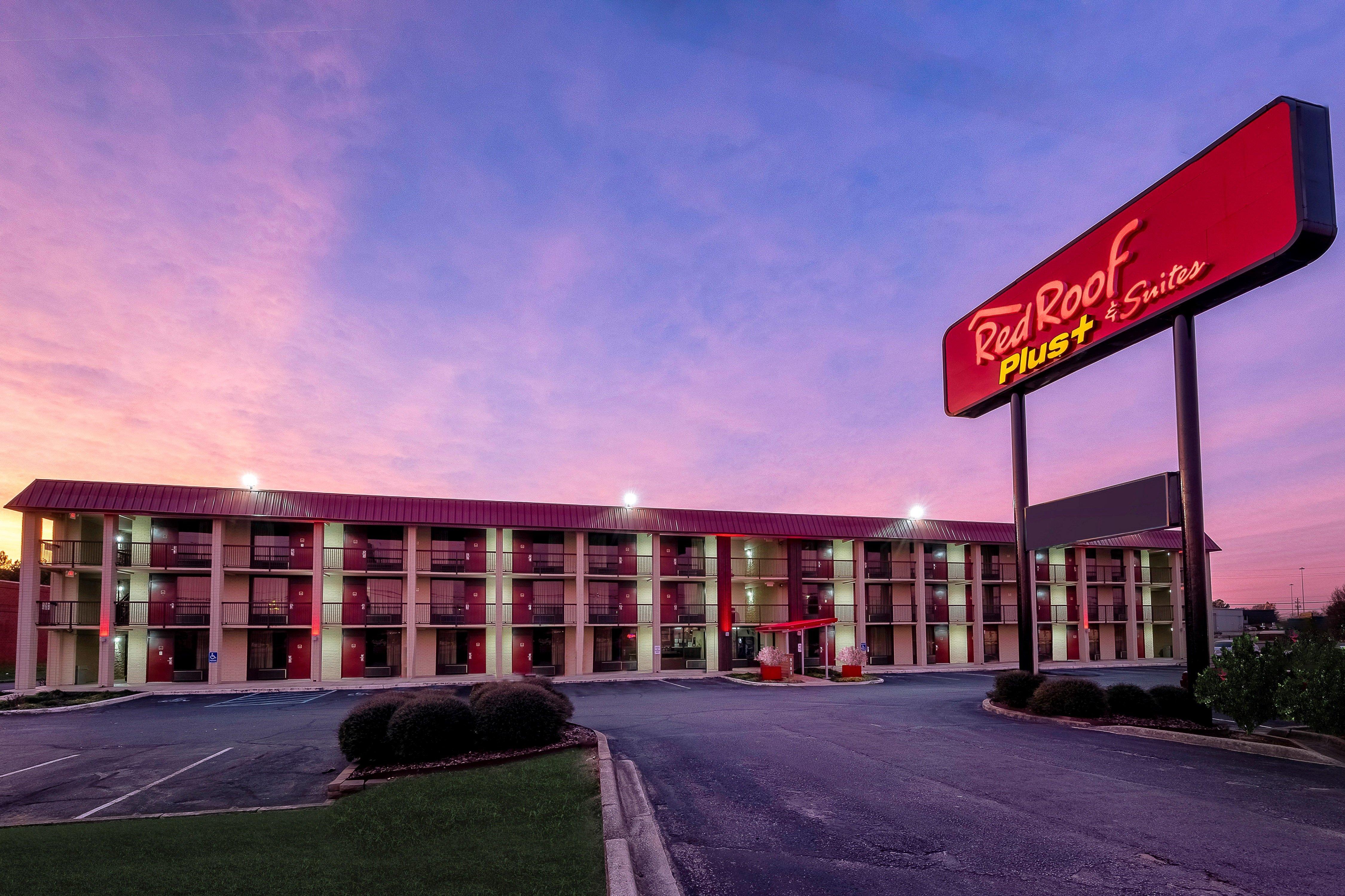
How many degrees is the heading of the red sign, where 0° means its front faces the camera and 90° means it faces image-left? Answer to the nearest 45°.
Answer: approximately 45°

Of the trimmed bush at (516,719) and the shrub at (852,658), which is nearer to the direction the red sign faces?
the trimmed bush

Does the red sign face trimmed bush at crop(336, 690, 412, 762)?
yes

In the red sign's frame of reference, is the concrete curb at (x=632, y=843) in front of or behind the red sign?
in front

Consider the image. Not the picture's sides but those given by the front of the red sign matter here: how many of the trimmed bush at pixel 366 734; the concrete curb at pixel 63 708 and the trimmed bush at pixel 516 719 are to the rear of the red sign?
0

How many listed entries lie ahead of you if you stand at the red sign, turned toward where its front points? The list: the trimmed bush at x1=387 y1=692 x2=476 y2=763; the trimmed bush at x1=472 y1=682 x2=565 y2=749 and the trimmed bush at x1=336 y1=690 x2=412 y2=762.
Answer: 3

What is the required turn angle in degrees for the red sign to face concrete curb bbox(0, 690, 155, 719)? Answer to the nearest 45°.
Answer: approximately 45° to its right

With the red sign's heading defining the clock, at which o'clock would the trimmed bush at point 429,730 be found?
The trimmed bush is roughly at 12 o'clock from the red sign.

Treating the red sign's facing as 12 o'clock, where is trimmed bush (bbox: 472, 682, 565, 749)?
The trimmed bush is roughly at 12 o'clock from the red sign.

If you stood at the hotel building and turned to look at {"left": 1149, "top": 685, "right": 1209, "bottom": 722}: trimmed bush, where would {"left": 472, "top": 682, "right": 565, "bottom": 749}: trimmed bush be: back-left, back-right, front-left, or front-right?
front-right
